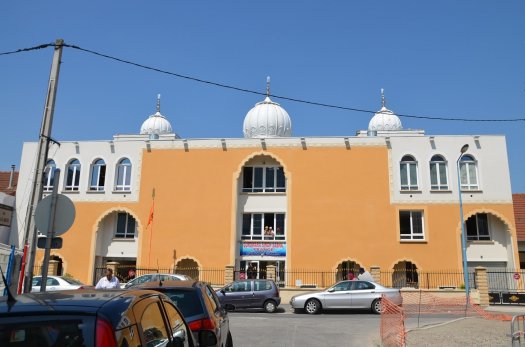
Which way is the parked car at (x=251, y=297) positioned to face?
to the viewer's left

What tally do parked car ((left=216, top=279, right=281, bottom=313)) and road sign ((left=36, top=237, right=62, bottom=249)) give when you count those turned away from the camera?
1

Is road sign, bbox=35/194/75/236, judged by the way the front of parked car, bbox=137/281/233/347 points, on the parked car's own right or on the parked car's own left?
on the parked car's own left

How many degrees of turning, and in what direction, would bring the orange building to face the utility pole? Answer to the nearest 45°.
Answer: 0° — it already faces it

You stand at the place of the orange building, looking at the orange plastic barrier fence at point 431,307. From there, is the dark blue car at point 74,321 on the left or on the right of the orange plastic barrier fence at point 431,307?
right

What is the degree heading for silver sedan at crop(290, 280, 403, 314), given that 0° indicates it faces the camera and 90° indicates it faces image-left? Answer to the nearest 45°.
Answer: approximately 90°

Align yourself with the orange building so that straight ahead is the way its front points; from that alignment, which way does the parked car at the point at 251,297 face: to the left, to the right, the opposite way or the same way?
to the right

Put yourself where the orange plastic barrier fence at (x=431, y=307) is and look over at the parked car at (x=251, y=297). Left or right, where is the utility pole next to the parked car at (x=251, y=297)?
left

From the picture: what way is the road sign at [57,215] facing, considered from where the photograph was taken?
facing away from the viewer

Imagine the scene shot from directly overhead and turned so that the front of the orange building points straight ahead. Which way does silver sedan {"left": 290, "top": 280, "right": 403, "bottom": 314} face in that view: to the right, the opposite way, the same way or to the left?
to the right

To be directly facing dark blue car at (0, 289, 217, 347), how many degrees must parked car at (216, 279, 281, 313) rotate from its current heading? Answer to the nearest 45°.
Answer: approximately 90° to its left

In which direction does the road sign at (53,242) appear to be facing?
away from the camera

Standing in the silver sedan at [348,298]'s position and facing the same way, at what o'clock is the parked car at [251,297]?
The parked car is roughly at 12 o'clock from the silver sedan.
